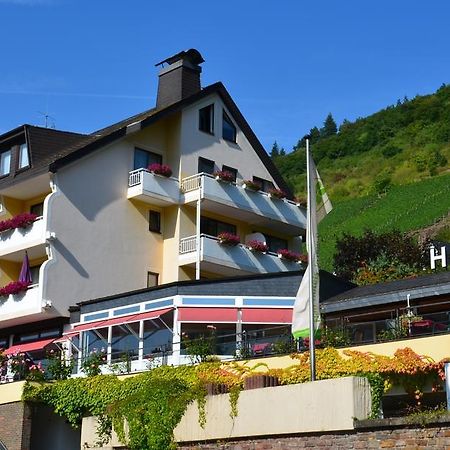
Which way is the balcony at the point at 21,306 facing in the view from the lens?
facing the viewer and to the left of the viewer

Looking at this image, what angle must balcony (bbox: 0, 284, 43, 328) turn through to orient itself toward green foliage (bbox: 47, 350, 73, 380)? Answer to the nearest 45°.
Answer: approximately 45° to its left

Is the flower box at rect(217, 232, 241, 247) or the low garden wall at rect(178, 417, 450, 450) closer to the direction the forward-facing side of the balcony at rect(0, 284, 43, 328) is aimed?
the low garden wall

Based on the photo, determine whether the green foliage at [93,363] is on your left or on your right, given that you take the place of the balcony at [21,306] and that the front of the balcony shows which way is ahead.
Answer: on your left

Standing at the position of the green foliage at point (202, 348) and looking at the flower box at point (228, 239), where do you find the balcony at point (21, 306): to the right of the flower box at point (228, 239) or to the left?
left

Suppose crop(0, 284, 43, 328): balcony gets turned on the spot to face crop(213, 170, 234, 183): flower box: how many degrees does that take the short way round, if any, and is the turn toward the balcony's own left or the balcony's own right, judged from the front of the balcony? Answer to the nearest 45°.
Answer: approximately 135° to the balcony's own left

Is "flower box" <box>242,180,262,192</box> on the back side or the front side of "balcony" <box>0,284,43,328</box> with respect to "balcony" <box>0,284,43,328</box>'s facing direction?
on the back side

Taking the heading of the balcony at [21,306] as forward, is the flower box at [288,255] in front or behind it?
behind

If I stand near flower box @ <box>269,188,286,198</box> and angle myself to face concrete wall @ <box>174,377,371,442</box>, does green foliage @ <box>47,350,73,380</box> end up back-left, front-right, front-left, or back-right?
front-right

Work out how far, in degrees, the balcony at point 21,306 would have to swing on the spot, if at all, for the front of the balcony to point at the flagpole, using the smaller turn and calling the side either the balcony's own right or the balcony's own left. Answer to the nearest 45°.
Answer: approximately 45° to the balcony's own left
